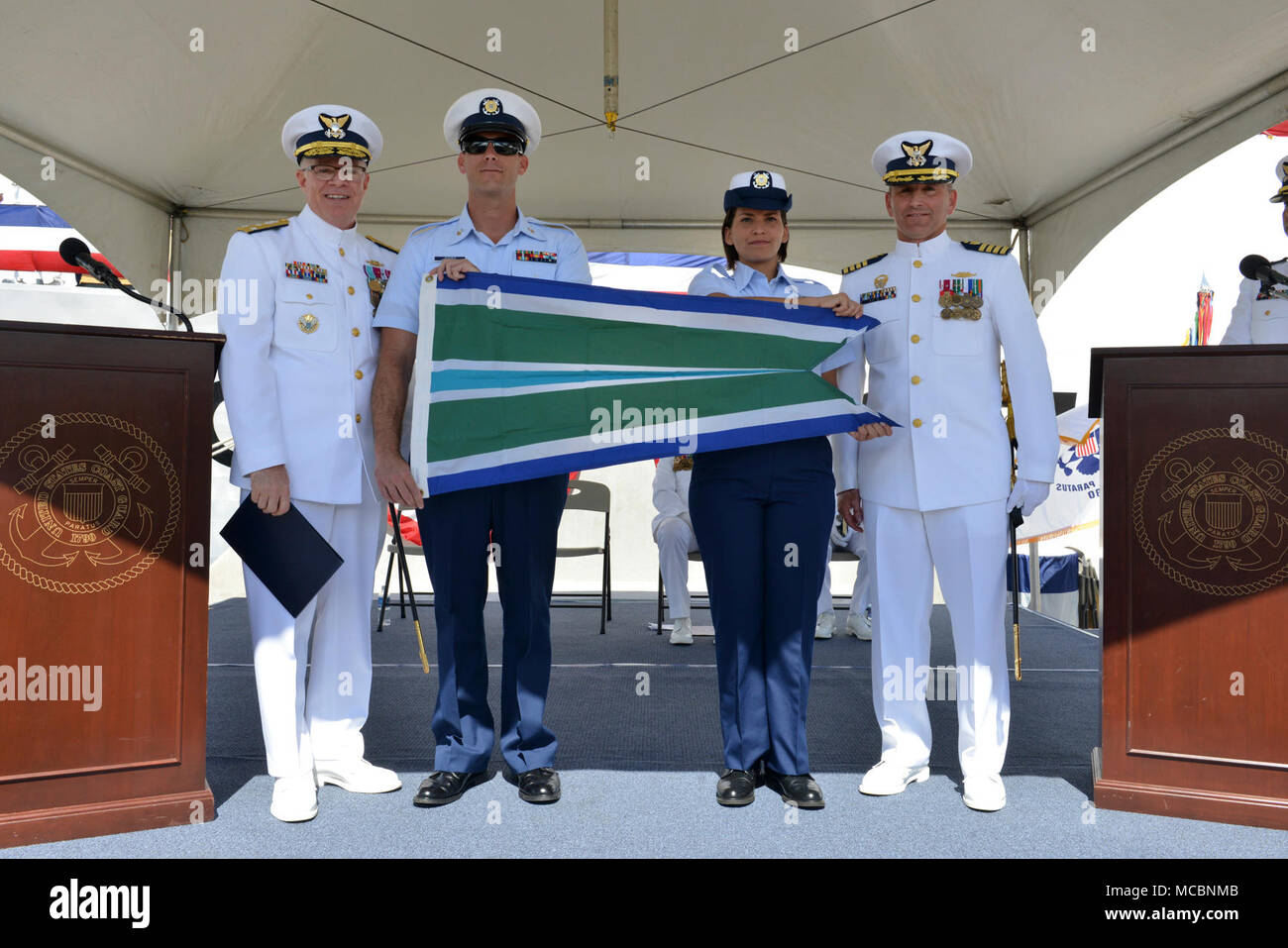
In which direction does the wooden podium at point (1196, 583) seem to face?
toward the camera

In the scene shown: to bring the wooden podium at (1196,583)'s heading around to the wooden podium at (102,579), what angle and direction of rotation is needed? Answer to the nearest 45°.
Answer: approximately 45° to its right

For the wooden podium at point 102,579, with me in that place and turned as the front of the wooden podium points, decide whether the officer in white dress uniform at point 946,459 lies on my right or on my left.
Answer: on my left

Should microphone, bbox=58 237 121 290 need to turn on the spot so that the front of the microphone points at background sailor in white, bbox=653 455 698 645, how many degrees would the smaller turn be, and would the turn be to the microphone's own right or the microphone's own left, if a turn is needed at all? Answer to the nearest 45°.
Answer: approximately 90° to the microphone's own right

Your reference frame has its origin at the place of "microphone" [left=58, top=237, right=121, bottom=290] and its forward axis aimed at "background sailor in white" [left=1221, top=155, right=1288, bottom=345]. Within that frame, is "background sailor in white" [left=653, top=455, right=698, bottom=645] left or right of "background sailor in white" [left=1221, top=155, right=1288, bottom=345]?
left

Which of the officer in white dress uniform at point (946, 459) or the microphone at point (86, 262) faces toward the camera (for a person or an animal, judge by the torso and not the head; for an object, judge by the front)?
the officer in white dress uniform

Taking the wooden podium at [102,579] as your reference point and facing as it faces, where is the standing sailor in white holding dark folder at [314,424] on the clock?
The standing sailor in white holding dark folder is roughly at 9 o'clock from the wooden podium.

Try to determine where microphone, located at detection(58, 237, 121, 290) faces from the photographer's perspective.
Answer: facing away from the viewer and to the left of the viewer

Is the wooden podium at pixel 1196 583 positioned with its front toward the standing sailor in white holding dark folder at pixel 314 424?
no

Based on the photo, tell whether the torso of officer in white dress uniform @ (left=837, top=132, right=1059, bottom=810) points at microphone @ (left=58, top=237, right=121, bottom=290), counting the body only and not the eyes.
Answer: no

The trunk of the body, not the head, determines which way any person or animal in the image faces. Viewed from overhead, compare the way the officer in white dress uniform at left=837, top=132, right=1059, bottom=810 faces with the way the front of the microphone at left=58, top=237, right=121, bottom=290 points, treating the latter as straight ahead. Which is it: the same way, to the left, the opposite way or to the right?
to the left

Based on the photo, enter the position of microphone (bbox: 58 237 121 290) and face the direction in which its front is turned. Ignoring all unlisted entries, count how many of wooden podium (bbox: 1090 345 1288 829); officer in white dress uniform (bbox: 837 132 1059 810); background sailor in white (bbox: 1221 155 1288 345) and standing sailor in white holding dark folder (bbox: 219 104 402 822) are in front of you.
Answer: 0

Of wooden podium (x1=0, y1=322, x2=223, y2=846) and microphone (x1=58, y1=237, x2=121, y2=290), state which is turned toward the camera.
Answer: the wooden podium

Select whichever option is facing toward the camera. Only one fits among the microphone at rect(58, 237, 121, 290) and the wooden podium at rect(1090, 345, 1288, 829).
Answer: the wooden podium

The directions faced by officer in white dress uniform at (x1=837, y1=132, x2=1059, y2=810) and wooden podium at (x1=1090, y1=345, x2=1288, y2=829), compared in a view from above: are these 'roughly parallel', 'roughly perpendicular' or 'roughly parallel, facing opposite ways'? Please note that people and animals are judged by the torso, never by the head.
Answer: roughly parallel

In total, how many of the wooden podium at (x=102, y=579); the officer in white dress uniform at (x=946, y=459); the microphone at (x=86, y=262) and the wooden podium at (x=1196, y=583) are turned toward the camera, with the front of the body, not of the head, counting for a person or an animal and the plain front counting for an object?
3

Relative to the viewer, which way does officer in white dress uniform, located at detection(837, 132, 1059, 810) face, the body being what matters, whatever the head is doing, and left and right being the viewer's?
facing the viewer

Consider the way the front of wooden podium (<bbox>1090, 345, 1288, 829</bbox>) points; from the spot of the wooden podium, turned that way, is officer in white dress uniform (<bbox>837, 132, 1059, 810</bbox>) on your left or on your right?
on your right
